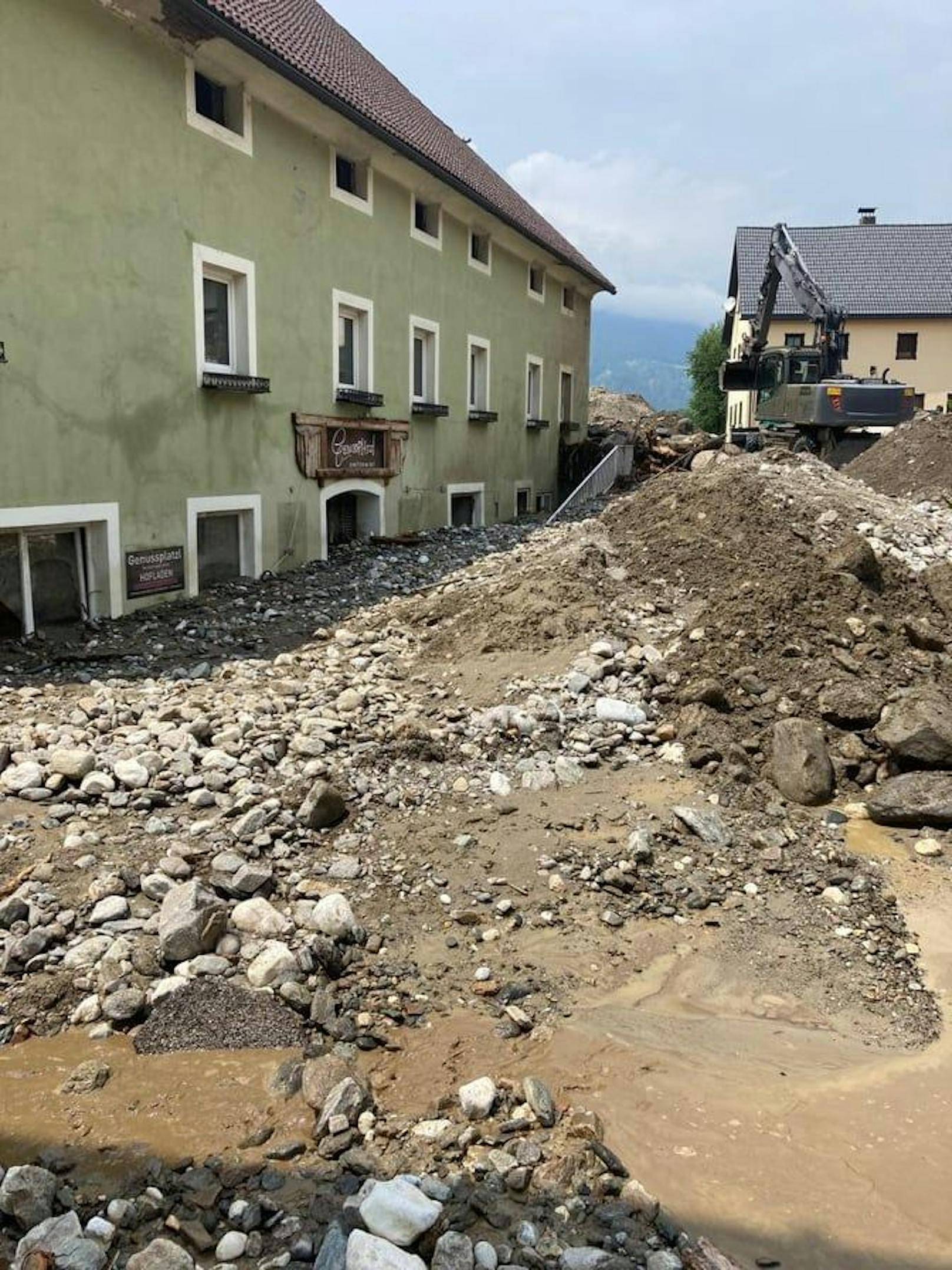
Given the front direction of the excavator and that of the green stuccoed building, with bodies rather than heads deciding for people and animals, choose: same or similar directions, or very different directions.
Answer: very different directions

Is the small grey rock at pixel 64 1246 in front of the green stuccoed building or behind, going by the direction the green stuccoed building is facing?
in front

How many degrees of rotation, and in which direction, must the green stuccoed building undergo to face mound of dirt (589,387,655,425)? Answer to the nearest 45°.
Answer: approximately 90° to its left

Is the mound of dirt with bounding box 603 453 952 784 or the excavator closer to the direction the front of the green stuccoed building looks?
the mound of dirt

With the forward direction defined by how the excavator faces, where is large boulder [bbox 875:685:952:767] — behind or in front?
behind

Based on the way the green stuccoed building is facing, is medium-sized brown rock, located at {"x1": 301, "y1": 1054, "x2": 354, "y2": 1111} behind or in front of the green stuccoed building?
in front

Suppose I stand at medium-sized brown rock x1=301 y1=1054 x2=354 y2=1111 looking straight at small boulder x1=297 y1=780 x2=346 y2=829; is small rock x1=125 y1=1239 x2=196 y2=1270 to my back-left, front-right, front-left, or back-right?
back-left

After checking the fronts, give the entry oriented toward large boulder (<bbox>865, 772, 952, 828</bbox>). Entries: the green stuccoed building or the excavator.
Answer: the green stuccoed building

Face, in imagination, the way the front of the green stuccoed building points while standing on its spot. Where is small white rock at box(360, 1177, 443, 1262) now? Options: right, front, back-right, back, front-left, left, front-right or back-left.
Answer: front-right

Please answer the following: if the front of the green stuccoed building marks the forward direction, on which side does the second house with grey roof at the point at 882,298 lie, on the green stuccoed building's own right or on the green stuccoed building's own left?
on the green stuccoed building's own left

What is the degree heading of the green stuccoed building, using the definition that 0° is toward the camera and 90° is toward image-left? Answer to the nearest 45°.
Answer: approximately 315°

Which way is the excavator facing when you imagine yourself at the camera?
facing away from the viewer and to the left of the viewer
